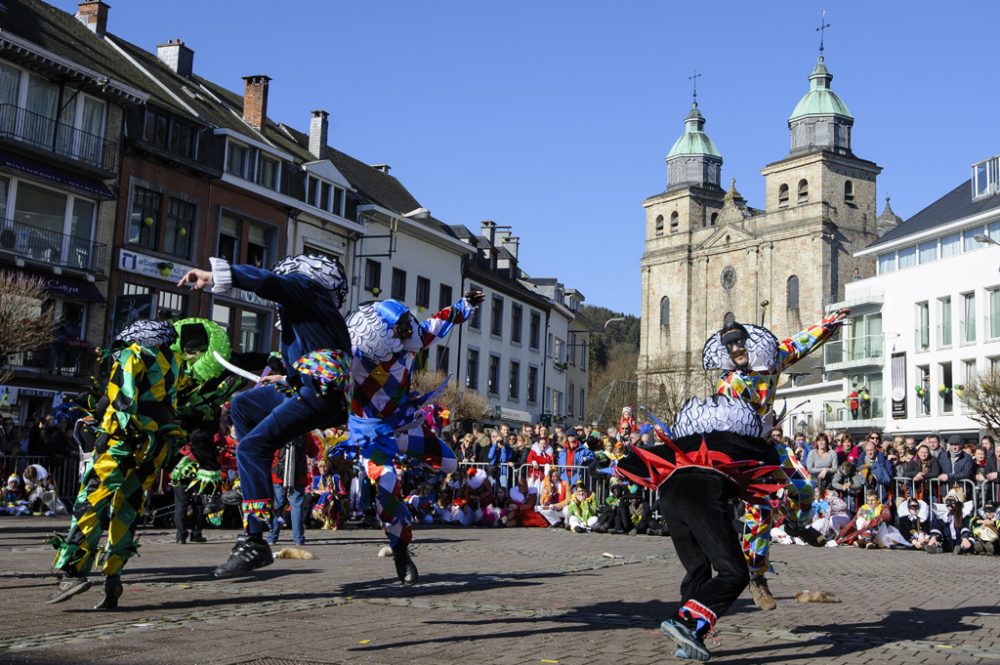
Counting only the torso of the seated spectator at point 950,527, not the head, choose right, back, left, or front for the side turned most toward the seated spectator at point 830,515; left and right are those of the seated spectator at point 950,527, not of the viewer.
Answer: right

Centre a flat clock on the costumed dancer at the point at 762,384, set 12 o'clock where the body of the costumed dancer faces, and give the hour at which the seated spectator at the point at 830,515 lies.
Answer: The seated spectator is roughly at 6 o'clock from the costumed dancer.

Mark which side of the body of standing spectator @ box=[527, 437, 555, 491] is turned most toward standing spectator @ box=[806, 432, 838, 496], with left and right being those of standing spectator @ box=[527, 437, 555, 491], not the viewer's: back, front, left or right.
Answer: left

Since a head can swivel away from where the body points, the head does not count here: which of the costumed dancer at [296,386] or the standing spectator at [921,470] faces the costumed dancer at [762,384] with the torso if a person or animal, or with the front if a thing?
the standing spectator

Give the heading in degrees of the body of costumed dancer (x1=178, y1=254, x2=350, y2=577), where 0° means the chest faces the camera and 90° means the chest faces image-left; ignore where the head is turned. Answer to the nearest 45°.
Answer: approximately 90°

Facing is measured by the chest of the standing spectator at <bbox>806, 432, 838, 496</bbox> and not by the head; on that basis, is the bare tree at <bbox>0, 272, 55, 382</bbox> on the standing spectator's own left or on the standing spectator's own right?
on the standing spectator's own right
